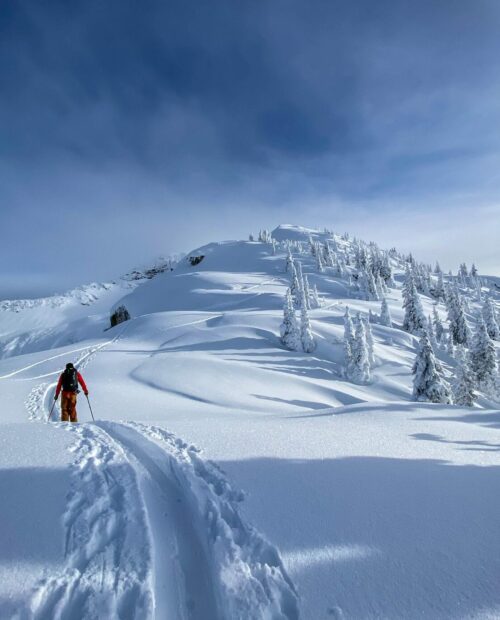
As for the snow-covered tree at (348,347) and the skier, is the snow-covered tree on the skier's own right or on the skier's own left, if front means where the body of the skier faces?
on the skier's own right

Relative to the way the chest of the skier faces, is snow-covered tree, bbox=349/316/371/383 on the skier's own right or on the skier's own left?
on the skier's own right

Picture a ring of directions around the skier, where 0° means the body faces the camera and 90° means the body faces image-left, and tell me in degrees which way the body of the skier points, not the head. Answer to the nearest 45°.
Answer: approximately 180°

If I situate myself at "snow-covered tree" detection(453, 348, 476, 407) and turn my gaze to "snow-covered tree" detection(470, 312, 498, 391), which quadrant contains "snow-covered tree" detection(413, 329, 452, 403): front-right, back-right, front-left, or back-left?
back-left

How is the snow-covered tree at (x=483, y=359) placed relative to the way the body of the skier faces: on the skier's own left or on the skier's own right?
on the skier's own right
